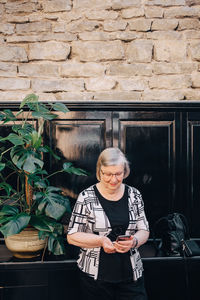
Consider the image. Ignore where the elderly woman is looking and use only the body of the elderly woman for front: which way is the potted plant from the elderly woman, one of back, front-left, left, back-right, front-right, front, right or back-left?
back-right

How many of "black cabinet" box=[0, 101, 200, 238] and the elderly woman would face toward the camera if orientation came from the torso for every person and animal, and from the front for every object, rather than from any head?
2

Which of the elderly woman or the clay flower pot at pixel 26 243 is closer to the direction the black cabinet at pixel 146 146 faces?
the elderly woman

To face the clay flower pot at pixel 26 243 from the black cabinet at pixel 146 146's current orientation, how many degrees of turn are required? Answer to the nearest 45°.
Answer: approximately 90° to its right

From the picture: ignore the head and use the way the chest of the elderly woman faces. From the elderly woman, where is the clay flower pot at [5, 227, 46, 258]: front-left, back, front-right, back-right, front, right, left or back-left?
back-right

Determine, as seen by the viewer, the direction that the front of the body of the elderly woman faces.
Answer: toward the camera

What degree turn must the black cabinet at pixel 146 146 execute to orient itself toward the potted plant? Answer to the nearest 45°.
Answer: approximately 45° to its right

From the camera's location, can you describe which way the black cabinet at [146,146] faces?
facing the viewer

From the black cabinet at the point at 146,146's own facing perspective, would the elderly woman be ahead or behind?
ahead
